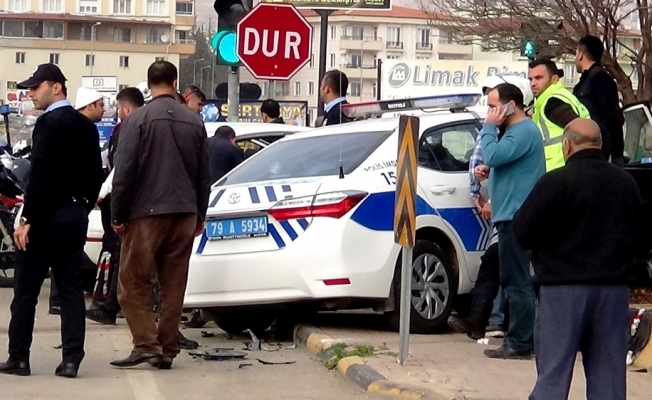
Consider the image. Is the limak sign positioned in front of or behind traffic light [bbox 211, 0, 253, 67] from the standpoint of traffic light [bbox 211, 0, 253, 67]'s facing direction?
behind

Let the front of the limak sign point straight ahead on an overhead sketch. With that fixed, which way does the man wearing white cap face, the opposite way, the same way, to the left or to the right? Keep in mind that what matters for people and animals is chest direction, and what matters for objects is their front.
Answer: to the left

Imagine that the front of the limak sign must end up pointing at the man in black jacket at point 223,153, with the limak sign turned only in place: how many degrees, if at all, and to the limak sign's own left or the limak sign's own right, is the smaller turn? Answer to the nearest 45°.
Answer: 0° — it already faces them

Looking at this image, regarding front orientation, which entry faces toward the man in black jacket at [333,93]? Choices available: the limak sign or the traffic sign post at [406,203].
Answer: the limak sign

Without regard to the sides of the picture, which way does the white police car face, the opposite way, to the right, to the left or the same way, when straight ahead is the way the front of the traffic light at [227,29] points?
the opposite way

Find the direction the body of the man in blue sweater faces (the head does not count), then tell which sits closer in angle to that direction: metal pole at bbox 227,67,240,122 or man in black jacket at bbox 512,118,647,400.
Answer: the metal pole

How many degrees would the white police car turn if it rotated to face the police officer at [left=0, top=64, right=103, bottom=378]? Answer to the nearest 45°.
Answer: approximately 180°

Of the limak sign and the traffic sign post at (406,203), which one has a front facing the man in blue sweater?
the limak sign

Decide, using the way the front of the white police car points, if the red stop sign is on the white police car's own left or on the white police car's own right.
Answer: on the white police car's own left

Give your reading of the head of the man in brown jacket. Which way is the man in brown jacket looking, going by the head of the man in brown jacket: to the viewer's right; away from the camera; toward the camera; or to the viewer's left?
away from the camera

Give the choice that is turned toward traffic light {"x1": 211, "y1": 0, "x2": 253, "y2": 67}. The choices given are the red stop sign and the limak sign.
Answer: the limak sign

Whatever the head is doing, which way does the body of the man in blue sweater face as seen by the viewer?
to the viewer's left

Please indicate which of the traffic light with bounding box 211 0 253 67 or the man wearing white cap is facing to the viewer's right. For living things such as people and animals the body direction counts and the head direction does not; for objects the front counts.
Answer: the man wearing white cap

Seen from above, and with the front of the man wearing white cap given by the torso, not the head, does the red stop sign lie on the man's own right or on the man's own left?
on the man's own left

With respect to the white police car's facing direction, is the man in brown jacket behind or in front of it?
behind
